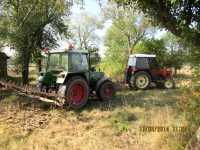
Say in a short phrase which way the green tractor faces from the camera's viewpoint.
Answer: facing away from the viewer and to the right of the viewer

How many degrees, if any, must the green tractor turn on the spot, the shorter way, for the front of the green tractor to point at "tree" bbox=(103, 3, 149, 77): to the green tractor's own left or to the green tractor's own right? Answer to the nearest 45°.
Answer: approximately 45° to the green tractor's own left

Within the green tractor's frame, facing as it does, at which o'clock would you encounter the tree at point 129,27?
The tree is roughly at 11 o'clock from the green tractor.
